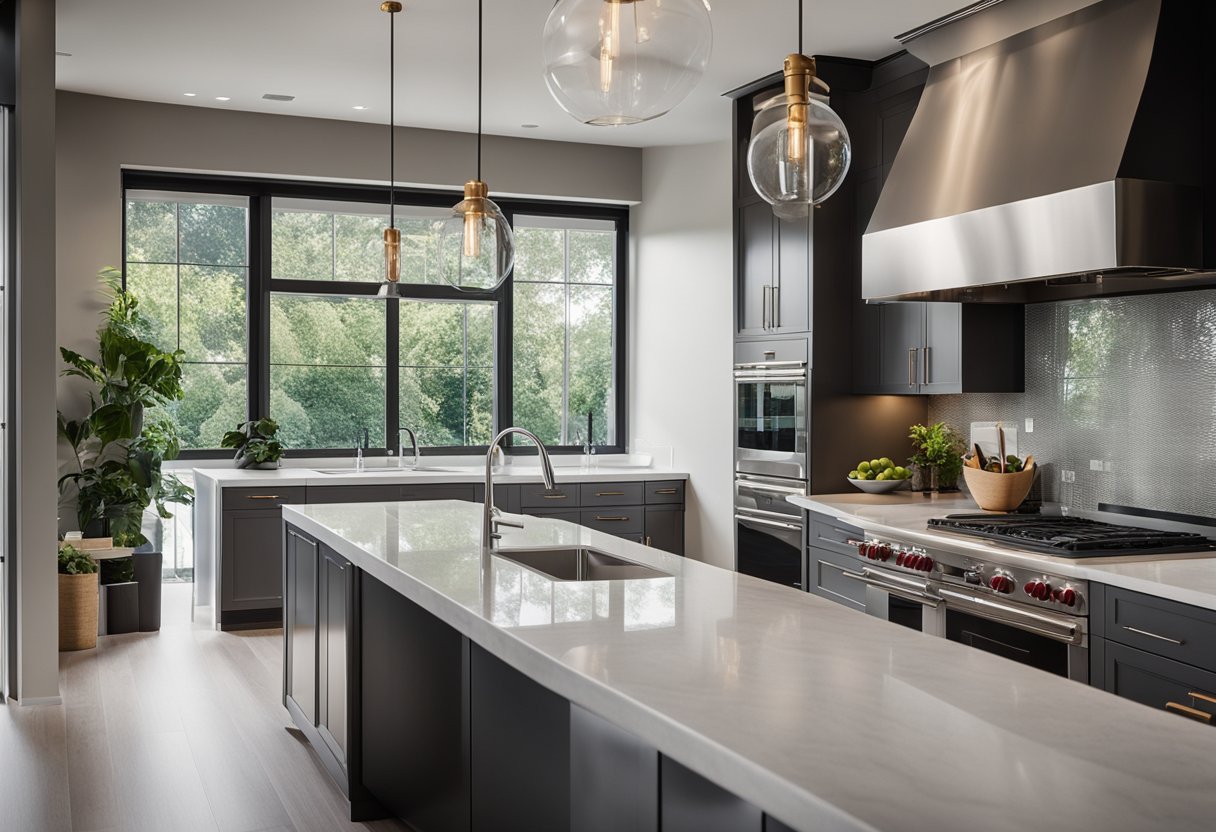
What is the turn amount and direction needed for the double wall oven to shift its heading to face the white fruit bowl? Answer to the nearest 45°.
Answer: approximately 90° to its left

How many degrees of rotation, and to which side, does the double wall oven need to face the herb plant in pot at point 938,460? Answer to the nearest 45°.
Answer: approximately 135° to its left

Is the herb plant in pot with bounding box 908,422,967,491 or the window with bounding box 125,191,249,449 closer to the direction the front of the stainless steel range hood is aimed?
the window

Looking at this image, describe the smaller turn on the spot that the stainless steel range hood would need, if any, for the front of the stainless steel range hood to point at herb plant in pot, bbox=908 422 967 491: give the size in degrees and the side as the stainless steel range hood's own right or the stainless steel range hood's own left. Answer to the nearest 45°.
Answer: approximately 135° to the stainless steel range hood's own right

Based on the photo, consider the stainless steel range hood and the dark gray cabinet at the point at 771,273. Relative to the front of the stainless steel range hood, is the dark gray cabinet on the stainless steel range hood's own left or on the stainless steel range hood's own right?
on the stainless steel range hood's own right

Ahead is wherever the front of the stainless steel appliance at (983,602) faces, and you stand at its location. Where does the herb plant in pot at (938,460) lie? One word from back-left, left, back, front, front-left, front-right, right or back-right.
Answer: back-right

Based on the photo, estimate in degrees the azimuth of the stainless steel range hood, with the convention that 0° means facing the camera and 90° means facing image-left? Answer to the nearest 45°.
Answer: approximately 45°

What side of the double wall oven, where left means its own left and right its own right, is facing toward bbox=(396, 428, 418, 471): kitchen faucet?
right
